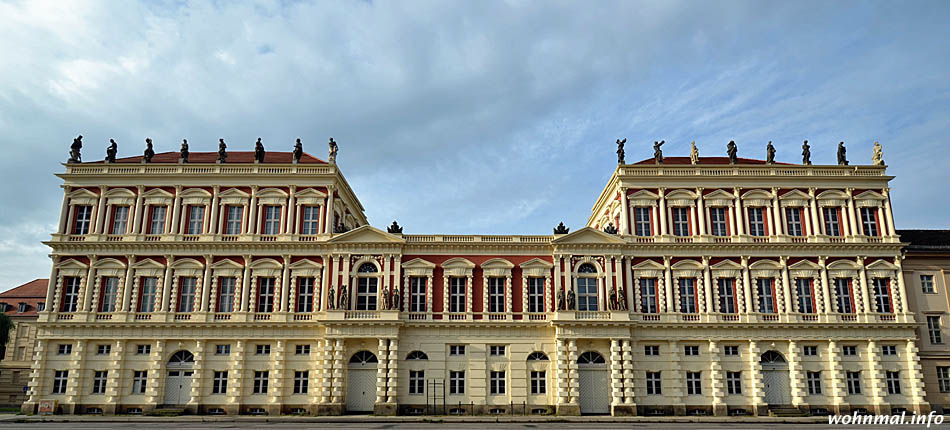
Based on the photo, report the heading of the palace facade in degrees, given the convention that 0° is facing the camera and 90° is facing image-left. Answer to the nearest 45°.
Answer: approximately 0°

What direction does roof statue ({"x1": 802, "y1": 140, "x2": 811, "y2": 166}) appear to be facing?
toward the camera

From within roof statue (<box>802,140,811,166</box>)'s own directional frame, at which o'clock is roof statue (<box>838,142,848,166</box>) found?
roof statue (<box>838,142,848,166</box>) is roughly at 8 o'clock from roof statue (<box>802,140,811,166</box>).

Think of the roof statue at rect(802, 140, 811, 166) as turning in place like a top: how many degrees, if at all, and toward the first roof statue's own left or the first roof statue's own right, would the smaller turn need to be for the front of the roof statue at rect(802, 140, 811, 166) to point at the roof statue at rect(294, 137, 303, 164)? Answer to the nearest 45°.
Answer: approximately 45° to the first roof statue's own right

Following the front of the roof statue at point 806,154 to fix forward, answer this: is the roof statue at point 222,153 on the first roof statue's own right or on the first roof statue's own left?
on the first roof statue's own right

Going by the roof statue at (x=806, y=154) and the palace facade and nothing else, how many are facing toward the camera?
2

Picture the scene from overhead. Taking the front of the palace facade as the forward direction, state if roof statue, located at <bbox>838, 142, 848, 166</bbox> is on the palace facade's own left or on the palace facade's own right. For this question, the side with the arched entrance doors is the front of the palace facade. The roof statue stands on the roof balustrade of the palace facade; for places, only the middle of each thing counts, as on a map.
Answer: on the palace facade's own left

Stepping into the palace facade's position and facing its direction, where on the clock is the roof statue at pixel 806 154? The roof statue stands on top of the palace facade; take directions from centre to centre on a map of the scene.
The roof statue is roughly at 9 o'clock from the palace facade.

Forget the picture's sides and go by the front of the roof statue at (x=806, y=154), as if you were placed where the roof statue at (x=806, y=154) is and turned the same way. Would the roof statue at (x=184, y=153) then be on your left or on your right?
on your right
